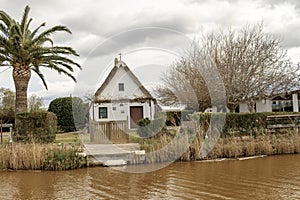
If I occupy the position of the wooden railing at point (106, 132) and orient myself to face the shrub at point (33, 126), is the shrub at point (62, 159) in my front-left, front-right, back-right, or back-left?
front-left

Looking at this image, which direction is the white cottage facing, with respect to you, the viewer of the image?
facing the viewer

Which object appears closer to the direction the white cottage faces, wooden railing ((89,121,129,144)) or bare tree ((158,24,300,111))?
the wooden railing

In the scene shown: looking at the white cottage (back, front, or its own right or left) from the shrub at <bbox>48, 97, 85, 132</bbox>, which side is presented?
right

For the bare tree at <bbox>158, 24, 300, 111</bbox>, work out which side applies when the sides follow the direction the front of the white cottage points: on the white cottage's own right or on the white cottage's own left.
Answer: on the white cottage's own left

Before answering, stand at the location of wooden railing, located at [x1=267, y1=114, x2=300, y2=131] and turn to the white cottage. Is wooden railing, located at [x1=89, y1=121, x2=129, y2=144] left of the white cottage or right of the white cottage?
left

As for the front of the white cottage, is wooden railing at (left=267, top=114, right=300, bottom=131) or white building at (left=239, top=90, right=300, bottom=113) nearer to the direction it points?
the wooden railing

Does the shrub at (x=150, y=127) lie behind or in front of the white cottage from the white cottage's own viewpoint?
in front

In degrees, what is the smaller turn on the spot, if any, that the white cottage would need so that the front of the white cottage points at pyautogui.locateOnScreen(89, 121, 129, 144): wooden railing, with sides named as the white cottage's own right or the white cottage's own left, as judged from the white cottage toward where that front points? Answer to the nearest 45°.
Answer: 0° — it already faces it

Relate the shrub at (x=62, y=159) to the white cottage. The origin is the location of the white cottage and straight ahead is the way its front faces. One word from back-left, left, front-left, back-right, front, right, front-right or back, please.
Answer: front

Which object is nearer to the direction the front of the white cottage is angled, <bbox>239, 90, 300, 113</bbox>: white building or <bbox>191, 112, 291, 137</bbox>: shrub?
the shrub
